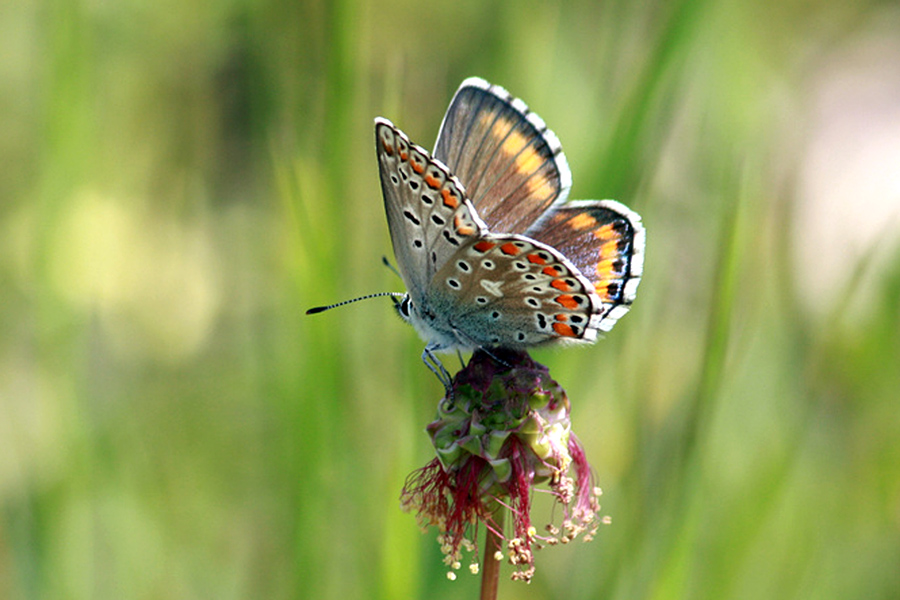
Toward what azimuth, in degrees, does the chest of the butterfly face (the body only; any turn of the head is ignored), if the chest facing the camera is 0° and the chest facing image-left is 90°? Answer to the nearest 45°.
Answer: approximately 90°
